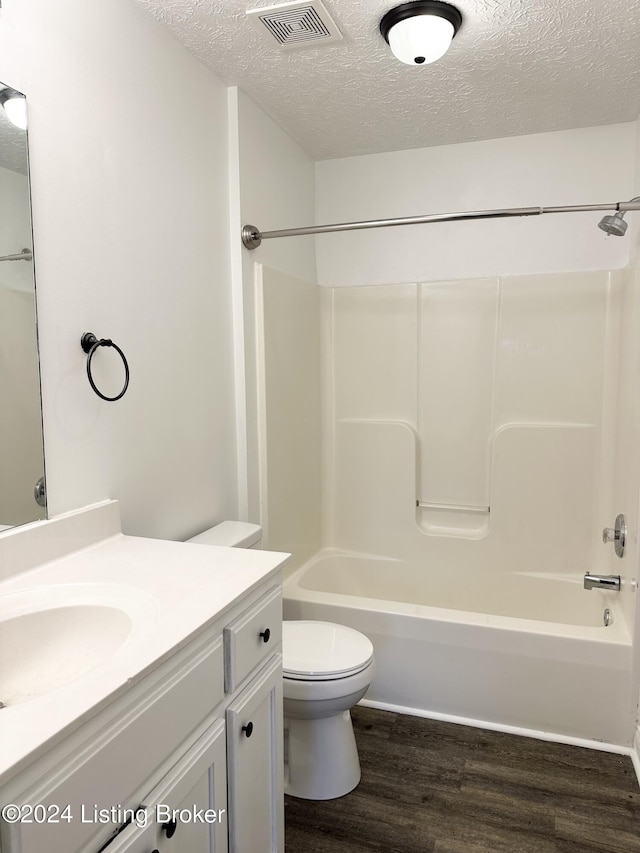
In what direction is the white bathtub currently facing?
toward the camera

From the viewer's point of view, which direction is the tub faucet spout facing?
to the viewer's left

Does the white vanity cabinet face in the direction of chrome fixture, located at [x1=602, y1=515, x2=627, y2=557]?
no

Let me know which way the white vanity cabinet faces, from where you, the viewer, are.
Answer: facing the viewer and to the right of the viewer

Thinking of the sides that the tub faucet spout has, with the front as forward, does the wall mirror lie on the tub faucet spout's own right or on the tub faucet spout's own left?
on the tub faucet spout's own left

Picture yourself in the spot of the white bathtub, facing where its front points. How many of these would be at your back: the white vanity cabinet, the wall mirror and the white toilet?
0

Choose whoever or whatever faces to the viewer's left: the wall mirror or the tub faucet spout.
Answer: the tub faucet spout

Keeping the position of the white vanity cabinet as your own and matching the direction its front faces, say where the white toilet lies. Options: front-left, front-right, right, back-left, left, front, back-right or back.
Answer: left

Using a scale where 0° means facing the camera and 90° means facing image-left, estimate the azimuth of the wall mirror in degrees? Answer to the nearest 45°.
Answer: approximately 315°

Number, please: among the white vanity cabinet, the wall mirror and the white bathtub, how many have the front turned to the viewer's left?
0
